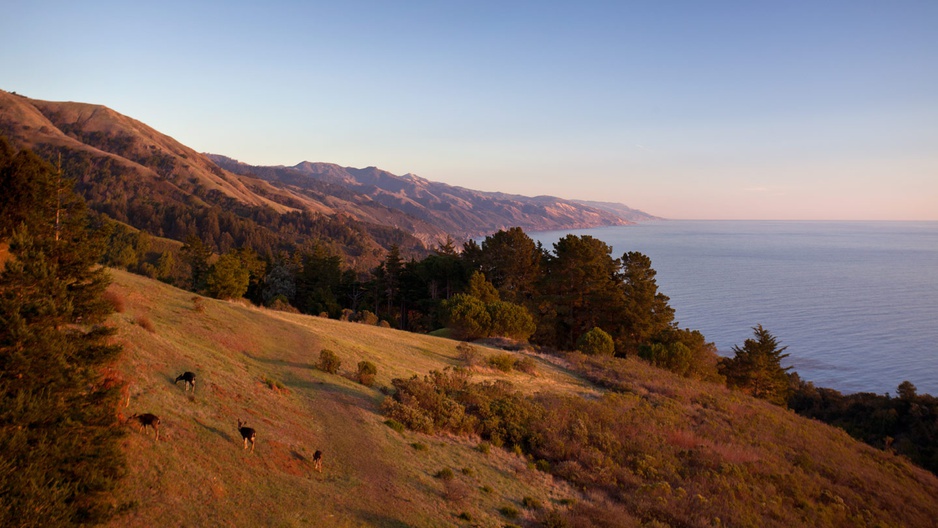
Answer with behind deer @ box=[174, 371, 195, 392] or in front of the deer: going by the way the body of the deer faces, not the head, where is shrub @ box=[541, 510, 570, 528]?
behind

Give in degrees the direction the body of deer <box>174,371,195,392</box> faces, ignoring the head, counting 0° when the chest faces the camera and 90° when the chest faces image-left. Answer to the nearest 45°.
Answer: approximately 90°

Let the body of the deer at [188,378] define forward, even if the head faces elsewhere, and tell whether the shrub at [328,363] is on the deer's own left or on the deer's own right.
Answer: on the deer's own right

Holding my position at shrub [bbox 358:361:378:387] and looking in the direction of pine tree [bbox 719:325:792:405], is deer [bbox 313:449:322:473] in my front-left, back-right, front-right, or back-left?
back-right

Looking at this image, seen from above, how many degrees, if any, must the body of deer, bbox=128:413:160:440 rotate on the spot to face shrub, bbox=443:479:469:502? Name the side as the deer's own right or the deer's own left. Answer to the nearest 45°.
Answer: approximately 180°

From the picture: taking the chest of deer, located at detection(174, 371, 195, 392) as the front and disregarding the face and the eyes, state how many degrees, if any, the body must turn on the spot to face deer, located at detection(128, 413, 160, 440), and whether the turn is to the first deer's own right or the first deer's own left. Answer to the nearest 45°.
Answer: approximately 90° to the first deer's own left

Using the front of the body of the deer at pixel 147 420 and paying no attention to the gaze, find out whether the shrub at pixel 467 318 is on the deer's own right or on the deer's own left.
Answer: on the deer's own right

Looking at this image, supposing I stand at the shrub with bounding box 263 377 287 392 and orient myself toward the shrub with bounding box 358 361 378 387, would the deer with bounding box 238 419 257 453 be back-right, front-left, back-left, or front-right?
back-right

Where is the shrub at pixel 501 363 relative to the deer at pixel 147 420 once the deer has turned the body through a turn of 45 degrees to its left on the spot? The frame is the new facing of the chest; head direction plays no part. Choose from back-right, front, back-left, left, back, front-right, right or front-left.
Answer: back

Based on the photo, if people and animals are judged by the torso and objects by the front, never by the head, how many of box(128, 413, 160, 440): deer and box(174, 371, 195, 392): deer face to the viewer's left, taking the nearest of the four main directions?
2

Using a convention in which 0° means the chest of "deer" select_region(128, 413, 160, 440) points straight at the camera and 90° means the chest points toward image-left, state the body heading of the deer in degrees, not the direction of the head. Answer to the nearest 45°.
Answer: approximately 90°
